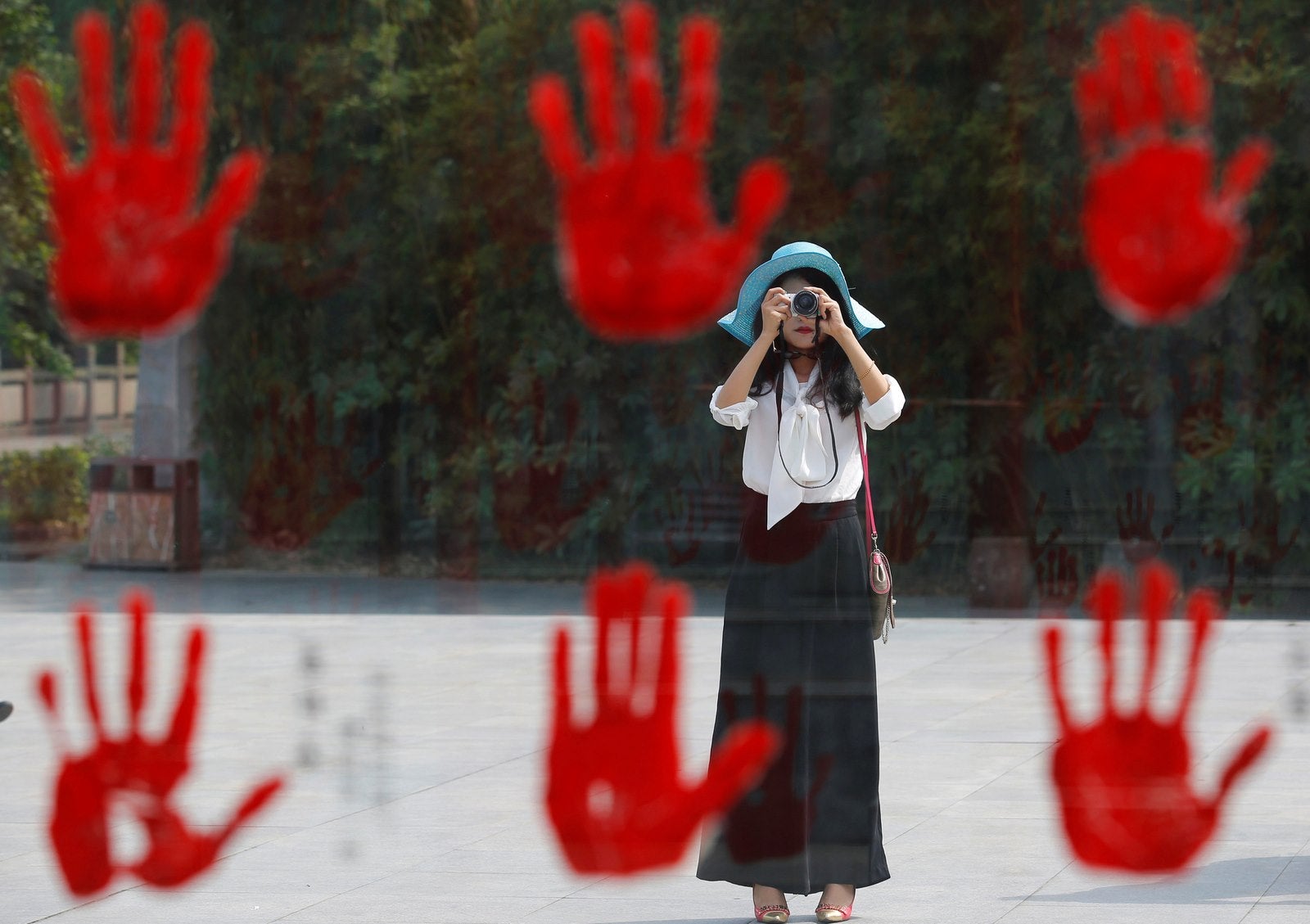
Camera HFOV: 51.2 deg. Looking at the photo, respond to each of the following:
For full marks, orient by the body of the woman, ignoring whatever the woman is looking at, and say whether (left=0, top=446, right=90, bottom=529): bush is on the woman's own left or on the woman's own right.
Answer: on the woman's own right

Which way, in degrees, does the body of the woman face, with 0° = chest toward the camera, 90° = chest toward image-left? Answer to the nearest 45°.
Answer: approximately 0°

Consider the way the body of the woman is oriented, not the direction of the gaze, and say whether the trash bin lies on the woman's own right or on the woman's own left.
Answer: on the woman's own right
